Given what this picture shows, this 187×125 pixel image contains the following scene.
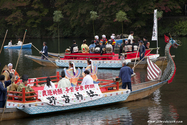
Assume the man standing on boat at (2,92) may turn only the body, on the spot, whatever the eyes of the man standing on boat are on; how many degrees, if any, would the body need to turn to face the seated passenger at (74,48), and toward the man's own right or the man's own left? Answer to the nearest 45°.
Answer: approximately 45° to the man's own left

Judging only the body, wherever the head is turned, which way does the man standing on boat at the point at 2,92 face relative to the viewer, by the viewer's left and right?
facing to the right of the viewer

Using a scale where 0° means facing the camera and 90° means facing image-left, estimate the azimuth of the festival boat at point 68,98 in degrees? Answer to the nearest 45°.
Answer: approximately 225°

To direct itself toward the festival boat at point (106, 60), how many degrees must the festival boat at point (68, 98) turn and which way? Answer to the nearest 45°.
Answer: approximately 45° to its left

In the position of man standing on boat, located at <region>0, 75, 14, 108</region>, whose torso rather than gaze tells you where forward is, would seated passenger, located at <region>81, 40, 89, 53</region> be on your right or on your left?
on your left
